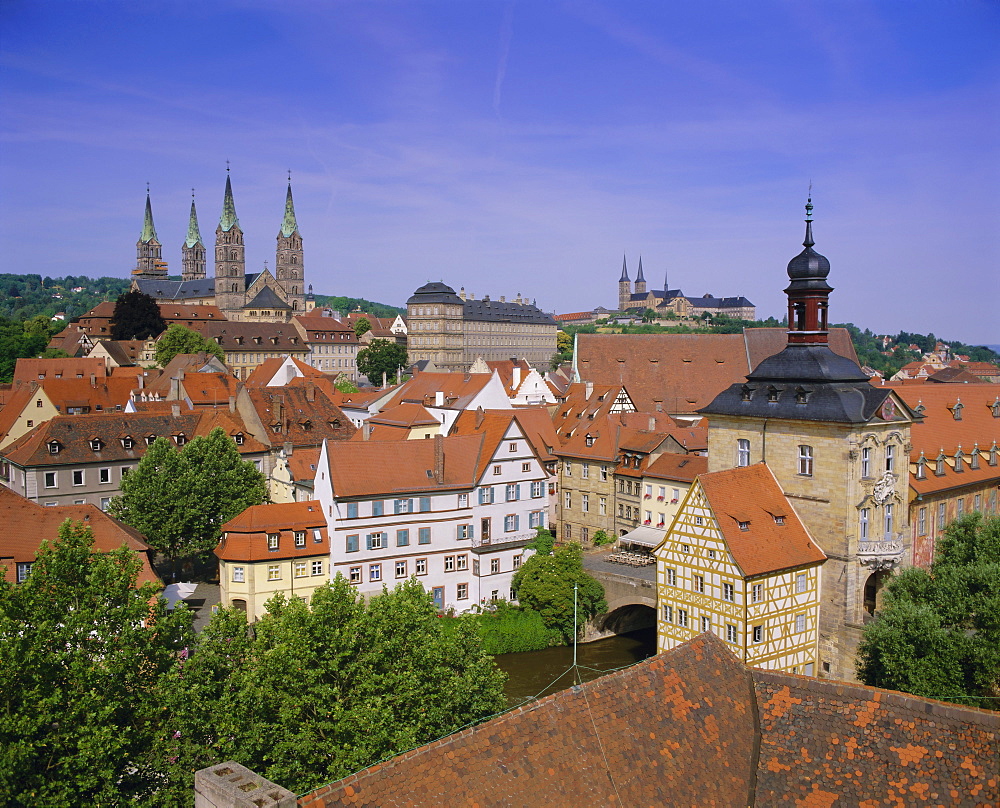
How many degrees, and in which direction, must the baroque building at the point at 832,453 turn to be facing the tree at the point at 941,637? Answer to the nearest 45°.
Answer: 0° — it already faces it

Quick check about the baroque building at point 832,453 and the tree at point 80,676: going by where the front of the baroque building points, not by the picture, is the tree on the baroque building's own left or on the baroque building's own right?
on the baroque building's own right

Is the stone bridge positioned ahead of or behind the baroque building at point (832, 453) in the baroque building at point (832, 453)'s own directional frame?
behind

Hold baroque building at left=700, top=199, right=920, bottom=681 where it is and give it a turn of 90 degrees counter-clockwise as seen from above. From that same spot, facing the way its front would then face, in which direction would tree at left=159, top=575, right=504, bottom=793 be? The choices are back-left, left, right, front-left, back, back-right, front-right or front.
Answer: back

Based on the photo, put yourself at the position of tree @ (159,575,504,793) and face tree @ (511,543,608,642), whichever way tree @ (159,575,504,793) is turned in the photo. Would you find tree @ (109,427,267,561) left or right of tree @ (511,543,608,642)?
left

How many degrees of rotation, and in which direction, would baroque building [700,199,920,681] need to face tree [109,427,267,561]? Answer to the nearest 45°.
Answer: approximately 135° to its right

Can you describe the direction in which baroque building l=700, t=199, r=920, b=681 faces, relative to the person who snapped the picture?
facing the viewer and to the right of the viewer

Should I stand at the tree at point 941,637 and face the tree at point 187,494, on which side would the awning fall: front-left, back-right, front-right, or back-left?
front-right

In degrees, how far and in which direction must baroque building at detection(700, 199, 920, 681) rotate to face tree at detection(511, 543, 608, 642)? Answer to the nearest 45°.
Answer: approximately 135° to its right

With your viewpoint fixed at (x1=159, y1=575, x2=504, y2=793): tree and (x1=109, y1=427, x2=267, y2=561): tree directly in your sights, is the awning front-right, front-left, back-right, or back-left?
front-right
